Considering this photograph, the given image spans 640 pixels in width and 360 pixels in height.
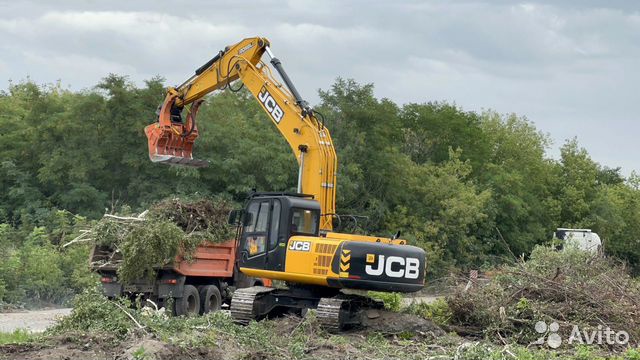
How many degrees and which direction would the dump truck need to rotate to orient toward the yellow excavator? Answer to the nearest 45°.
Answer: approximately 90° to its right

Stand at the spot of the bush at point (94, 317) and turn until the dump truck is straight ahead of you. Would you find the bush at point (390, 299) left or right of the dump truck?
right

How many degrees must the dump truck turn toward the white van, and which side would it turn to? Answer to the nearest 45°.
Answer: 0° — it already faces it

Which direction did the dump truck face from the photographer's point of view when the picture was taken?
facing away from the viewer and to the right of the viewer

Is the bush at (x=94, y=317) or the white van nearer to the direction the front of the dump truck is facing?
the white van

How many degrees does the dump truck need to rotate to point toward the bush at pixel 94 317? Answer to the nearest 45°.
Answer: approximately 135° to its right
